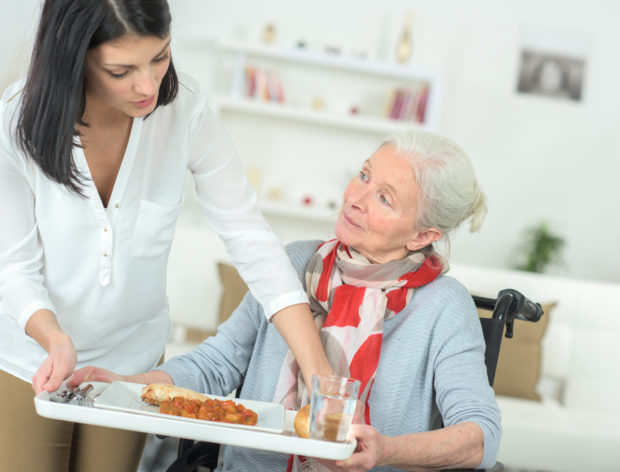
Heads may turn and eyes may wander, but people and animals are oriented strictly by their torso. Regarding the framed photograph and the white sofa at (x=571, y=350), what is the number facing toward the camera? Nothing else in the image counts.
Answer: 2

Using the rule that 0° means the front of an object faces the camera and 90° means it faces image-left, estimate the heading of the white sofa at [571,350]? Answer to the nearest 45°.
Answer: approximately 0°

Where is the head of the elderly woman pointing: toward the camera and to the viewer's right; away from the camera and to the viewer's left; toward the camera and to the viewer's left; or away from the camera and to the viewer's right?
toward the camera and to the viewer's left

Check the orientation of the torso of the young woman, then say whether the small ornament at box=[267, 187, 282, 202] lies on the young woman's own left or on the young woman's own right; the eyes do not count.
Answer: on the young woman's own left

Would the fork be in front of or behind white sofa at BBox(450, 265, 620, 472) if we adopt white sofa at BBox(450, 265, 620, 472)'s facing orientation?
in front

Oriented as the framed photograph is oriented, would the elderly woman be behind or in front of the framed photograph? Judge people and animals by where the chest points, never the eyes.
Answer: in front

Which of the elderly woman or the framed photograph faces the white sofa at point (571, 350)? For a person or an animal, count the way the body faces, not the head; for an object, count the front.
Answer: the framed photograph

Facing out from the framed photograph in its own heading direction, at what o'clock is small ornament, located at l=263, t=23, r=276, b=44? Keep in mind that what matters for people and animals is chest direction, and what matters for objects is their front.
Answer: The small ornament is roughly at 2 o'clock from the framed photograph.

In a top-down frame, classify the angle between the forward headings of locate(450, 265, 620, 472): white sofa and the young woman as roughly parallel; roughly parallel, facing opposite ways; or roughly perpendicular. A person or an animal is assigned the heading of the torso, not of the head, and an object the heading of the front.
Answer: roughly parallel

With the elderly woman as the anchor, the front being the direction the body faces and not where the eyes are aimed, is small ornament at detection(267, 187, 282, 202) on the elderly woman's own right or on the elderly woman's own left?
on the elderly woman's own right

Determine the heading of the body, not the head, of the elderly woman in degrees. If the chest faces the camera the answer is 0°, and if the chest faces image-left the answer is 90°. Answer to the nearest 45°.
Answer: approximately 45°

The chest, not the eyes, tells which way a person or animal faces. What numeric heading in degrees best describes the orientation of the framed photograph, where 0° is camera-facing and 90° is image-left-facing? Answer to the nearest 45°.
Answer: approximately 0°

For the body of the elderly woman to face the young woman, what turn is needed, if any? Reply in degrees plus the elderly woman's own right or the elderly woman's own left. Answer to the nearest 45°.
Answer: approximately 45° to the elderly woman's own right
